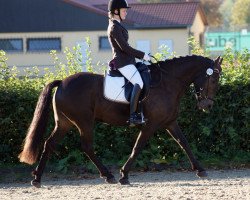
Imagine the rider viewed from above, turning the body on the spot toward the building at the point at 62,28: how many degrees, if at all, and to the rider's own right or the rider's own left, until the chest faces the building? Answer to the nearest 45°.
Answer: approximately 90° to the rider's own left

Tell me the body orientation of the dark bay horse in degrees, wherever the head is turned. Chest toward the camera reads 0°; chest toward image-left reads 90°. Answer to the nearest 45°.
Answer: approximately 270°

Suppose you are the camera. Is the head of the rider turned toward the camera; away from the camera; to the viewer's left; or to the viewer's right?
to the viewer's right

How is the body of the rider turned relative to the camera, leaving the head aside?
to the viewer's right

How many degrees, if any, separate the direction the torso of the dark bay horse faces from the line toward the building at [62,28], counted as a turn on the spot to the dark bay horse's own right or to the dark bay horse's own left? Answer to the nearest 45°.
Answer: approximately 90° to the dark bay horse's own left
